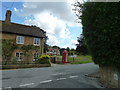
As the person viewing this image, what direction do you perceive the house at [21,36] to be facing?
facing the viewer and to the right of the viewer

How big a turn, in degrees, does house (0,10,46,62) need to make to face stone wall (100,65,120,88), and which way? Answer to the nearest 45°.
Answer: approximately 45° to its right

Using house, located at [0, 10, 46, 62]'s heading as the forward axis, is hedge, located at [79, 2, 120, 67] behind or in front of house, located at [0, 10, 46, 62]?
in front
